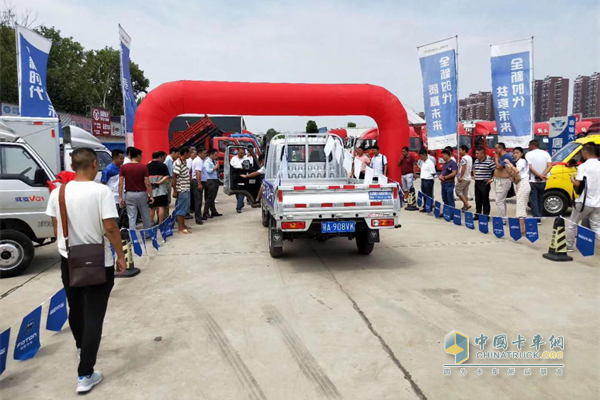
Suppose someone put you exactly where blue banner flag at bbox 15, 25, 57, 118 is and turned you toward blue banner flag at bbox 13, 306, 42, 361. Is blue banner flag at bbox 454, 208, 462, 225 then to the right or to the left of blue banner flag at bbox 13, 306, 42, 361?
left

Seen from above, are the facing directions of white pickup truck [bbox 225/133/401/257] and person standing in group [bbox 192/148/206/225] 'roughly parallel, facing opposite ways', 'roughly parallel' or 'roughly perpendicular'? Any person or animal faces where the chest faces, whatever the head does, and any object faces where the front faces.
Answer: roughly perpendicular

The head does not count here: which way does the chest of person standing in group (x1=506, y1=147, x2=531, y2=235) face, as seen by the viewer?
to the viewer's left

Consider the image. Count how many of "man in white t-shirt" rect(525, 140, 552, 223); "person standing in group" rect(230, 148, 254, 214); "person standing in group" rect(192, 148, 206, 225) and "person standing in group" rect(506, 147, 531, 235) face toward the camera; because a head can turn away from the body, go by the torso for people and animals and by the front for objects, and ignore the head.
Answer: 1

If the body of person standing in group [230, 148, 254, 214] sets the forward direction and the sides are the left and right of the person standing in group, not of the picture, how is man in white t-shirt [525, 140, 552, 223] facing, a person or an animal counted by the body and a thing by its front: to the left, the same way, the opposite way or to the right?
the opposite way

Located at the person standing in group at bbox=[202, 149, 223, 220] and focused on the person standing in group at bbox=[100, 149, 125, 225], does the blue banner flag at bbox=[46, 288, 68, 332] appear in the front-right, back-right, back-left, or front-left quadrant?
front-left

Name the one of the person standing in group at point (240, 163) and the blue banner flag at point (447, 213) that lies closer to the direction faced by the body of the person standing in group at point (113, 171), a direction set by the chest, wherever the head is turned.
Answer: the blue banner flag

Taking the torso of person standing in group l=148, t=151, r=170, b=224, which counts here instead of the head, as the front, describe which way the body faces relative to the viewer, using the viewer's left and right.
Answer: facing away from the viewer and to the right of the viewer

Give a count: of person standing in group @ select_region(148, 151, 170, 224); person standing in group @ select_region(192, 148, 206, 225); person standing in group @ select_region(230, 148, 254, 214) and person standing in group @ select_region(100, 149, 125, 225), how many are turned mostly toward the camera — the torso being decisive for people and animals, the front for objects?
1

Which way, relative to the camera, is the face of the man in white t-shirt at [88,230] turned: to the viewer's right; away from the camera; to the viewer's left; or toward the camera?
away from the camera

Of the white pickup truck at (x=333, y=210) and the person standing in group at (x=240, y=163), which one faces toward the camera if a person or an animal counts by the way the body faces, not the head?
the person standing in group

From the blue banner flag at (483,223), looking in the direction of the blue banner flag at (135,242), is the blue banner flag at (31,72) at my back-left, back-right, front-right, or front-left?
front-right

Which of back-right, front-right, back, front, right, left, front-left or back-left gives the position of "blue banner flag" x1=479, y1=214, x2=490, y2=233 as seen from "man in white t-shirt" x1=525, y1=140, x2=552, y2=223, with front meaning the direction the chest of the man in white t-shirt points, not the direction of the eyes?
left

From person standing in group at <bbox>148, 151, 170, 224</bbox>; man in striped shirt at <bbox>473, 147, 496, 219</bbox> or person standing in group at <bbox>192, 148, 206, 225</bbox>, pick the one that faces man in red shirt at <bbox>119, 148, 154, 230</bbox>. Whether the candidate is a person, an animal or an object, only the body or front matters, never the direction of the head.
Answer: the man in striped shirt

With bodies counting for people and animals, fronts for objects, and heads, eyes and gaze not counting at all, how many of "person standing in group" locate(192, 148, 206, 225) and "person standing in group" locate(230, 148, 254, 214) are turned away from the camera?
0
